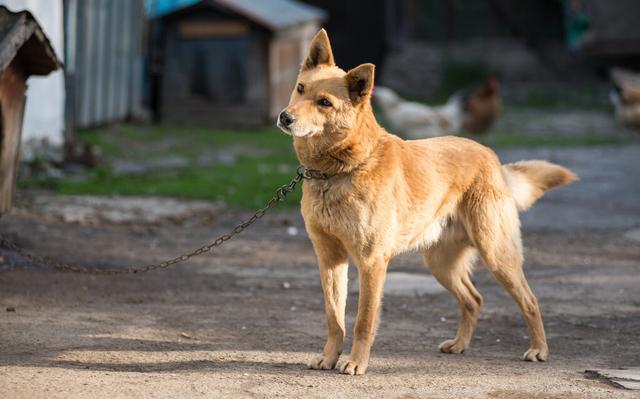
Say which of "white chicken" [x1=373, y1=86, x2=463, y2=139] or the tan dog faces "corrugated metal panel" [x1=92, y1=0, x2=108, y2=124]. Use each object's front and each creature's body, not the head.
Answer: the white chicken

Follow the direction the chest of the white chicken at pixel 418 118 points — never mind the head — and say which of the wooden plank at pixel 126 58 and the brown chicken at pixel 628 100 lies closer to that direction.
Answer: the wooden plank

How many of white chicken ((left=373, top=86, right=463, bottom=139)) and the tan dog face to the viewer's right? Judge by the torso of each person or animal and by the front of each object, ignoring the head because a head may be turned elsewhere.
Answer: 0

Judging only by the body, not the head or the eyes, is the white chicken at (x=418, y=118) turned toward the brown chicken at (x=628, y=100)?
no

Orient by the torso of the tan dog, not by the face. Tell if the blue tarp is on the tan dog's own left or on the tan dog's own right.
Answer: on the tan dog's own right

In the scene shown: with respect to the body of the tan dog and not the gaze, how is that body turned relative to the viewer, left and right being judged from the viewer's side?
facing the viewer and to the left of the viewer

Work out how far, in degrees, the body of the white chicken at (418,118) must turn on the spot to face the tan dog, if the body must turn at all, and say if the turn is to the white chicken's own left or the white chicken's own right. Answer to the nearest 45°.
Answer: approximately 90° to the white chicken's own left

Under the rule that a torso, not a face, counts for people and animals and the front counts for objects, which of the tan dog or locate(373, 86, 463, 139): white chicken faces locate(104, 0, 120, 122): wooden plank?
the white chicken

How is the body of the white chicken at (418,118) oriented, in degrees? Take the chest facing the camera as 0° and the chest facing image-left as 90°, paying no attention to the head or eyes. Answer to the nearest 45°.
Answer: approximately 90°

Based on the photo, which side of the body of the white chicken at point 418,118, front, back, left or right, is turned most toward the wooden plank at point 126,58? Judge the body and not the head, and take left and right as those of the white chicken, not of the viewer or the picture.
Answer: front

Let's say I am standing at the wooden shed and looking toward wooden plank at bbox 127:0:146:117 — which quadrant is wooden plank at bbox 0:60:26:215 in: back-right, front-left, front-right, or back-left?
front-left

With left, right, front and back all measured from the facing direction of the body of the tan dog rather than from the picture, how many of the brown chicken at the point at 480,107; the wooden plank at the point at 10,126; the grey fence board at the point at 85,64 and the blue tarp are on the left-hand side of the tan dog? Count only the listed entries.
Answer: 0

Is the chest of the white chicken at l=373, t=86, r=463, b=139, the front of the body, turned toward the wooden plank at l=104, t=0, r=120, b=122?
yes

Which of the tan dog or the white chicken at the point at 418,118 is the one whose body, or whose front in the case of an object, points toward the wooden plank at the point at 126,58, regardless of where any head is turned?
the white chicken

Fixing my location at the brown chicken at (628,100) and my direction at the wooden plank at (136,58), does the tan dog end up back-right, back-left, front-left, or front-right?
front-left

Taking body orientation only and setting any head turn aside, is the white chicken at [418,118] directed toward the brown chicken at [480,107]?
no

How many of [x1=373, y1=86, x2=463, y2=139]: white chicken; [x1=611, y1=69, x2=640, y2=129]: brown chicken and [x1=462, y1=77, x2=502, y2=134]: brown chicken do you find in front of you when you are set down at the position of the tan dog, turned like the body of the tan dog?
0

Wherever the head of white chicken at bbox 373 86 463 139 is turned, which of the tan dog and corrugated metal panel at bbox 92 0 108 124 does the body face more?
the corrugated metal panel

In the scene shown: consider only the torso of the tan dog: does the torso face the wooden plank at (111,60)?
no

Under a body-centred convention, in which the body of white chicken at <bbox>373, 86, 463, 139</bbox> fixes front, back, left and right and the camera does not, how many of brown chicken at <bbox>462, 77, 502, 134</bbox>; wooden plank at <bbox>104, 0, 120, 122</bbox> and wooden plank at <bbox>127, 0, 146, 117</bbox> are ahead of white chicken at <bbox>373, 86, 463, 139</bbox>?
2
